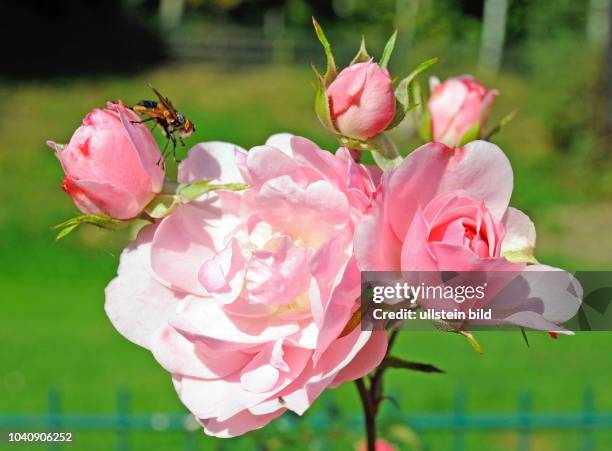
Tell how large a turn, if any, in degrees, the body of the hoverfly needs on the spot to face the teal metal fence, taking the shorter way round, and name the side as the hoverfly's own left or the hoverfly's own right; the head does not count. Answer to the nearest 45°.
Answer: approximately 45° to the hoverfly's own left
